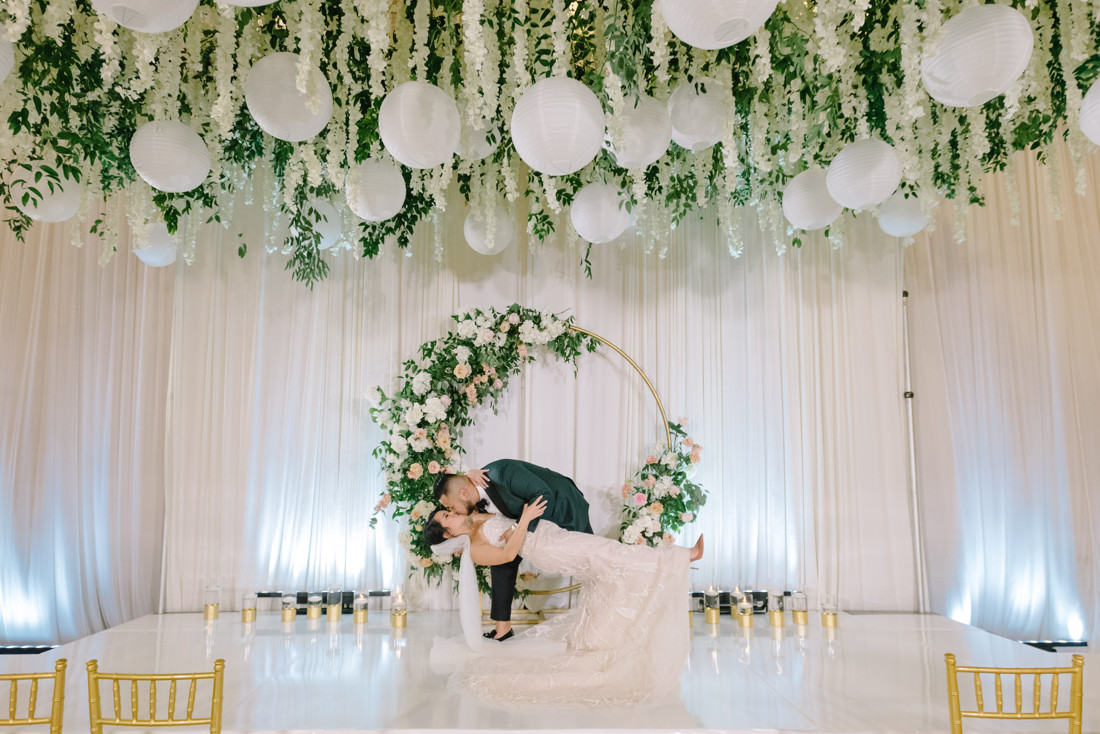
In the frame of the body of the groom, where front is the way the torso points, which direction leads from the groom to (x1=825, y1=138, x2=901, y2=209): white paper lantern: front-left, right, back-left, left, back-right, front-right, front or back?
back-left

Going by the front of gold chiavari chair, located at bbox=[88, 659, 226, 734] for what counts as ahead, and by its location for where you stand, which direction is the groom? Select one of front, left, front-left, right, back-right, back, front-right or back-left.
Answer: front-right

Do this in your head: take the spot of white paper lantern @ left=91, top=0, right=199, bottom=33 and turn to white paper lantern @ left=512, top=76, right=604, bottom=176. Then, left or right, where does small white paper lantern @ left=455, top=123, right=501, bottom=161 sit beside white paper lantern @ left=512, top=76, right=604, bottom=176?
left

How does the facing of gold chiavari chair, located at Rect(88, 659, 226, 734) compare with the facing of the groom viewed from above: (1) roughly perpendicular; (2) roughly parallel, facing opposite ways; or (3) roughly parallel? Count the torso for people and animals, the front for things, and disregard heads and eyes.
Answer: roughly perpendicular

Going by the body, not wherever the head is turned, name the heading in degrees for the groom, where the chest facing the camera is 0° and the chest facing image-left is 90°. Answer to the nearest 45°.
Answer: approximately 90°

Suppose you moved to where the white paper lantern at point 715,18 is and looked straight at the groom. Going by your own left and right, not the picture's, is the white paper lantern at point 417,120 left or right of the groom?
left

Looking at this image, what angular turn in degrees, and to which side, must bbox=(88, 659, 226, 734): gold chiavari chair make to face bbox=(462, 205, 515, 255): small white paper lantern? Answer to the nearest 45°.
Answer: approximately 45° to its right

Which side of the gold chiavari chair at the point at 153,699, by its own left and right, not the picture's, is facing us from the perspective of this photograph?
back

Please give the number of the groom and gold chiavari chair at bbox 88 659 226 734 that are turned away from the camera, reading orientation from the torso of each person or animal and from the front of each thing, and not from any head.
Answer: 1

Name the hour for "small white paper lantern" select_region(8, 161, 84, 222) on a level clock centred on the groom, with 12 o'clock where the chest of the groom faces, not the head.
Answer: The small white paper lantern is roughly at 11 o'clock from the groom.

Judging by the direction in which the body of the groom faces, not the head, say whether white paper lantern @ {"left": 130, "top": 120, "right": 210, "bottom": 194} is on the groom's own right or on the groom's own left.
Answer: on the groom's own left

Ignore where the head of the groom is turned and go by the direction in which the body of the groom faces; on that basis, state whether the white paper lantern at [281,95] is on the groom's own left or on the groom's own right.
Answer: on the groom's own left

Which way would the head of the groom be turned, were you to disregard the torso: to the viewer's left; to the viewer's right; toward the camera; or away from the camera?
to the viewer's left

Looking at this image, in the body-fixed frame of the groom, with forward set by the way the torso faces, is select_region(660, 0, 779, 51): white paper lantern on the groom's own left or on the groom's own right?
on the groom's own left
